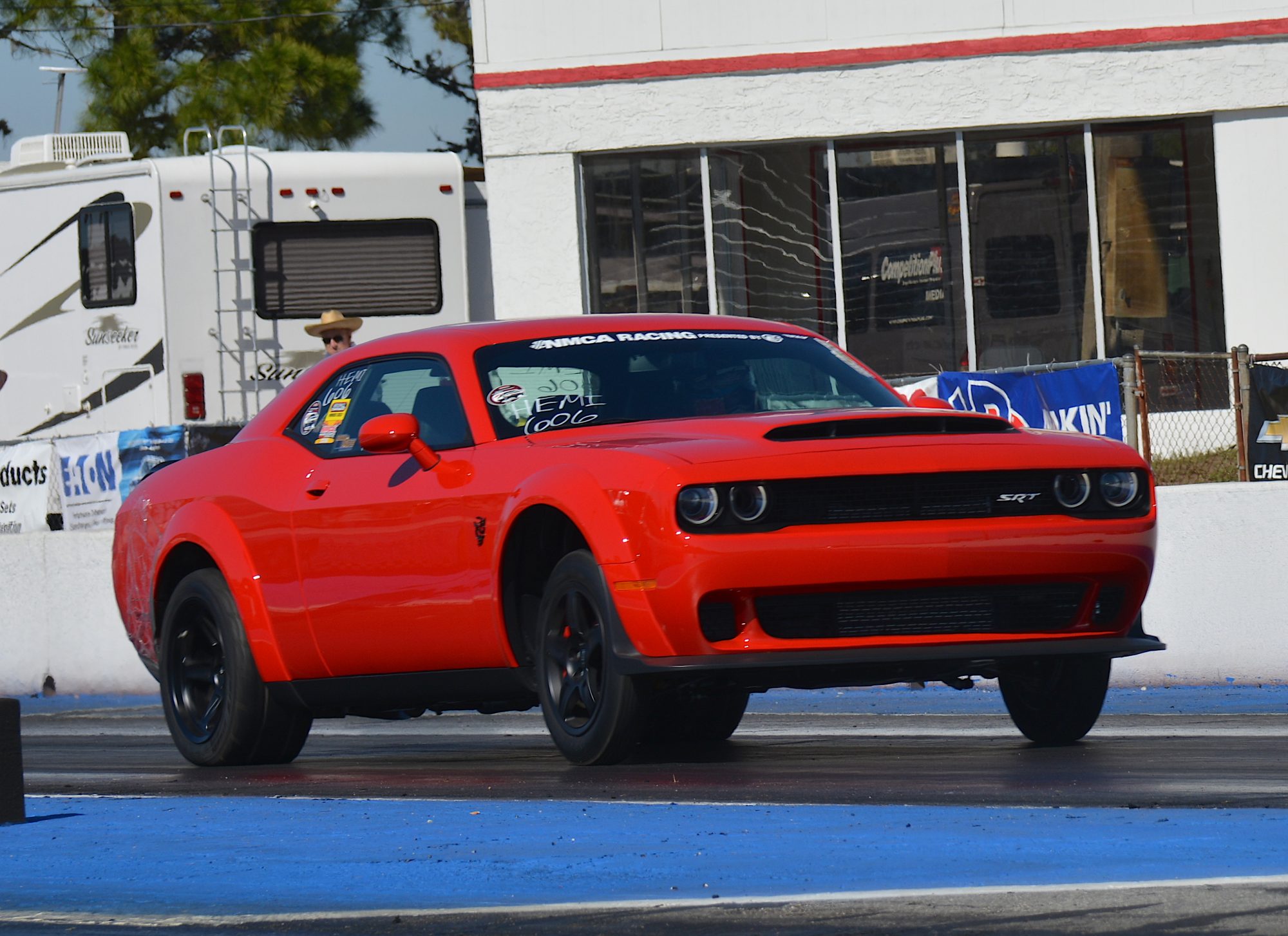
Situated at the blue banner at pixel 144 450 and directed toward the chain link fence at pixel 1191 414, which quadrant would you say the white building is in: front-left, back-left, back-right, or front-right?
front-left

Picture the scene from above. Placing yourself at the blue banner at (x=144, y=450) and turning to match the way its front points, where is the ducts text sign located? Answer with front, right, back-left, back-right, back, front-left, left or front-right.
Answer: back-right

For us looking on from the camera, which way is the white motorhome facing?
facing away from the viewer and to the left of the viewer

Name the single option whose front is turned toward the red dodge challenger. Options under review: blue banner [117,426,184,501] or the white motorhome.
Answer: the blue banner

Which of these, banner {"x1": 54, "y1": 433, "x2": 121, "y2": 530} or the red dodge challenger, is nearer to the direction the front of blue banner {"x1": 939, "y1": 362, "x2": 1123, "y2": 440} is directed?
the red dodge challenger

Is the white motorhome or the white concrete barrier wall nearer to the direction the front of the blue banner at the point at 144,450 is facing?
the white concrete barrier wall

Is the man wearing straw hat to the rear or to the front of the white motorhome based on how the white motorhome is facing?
to the rear

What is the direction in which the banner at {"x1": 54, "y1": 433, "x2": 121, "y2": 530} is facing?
toward the camera

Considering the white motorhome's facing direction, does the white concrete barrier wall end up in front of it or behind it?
behind

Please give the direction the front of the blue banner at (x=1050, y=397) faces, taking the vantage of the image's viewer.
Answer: facing the viewer

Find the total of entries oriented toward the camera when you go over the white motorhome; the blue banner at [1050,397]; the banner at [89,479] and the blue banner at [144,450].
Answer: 3

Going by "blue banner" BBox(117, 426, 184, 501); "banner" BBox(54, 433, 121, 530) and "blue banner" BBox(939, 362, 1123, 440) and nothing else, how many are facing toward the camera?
3

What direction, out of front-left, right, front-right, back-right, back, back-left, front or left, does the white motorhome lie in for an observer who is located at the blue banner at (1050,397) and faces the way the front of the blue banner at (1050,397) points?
back-right

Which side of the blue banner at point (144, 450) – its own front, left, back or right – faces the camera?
front

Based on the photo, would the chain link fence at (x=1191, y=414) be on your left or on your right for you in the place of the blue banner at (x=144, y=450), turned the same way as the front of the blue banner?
on your left
